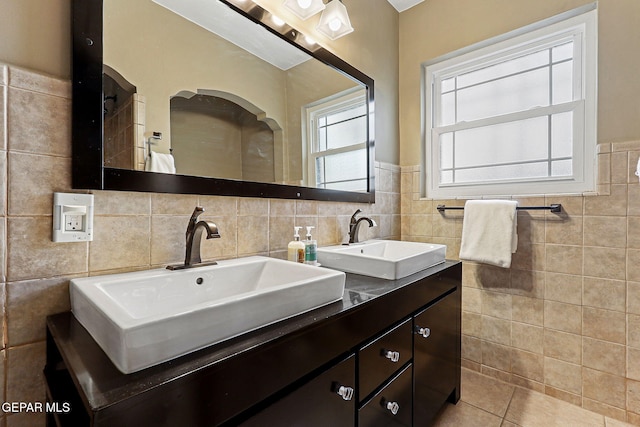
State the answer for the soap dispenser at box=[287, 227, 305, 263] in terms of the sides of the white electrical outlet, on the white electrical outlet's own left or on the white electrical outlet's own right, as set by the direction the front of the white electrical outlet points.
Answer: on the white electrical outlet's own left

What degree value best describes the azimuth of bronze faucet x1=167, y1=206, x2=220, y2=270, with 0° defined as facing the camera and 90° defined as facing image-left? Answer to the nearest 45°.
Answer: approximately 315°

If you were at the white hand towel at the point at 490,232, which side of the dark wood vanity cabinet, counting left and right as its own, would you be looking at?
left

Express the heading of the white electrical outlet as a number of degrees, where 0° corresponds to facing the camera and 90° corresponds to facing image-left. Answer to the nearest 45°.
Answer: approximately 0°

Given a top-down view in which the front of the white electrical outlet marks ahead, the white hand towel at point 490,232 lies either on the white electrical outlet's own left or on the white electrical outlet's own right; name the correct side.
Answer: on the white electrical outlet's own left

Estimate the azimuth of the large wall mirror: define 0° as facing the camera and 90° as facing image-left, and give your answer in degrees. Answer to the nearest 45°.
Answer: approximately 315°

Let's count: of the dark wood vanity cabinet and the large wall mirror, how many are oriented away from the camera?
0

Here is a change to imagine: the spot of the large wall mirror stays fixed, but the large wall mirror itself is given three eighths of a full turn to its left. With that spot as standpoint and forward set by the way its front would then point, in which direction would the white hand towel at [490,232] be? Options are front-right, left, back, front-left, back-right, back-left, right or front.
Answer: right
